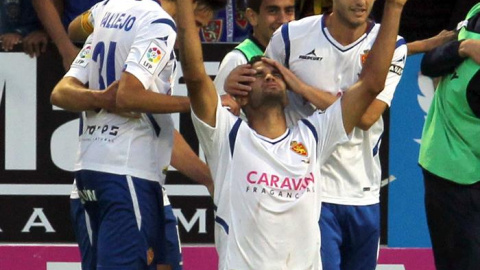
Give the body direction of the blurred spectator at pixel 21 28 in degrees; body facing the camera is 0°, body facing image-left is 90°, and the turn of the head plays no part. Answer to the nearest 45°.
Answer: approximately 0°

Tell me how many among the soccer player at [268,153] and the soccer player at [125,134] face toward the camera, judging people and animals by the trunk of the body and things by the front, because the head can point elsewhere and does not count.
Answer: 1

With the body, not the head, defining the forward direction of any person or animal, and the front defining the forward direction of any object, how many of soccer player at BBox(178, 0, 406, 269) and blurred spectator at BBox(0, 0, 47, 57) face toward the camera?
2

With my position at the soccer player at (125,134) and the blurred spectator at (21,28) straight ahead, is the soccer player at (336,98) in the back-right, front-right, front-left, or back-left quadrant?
back-right

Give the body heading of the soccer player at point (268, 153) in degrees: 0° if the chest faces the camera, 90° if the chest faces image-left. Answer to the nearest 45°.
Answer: approximately 0°

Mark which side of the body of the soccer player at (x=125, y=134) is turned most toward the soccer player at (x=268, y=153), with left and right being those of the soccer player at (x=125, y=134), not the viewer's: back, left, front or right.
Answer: right

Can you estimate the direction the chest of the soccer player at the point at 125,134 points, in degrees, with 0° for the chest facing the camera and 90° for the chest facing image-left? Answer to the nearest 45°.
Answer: approximately 225°

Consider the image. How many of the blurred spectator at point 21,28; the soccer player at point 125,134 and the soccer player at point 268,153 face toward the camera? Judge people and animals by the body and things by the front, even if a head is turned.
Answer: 2
